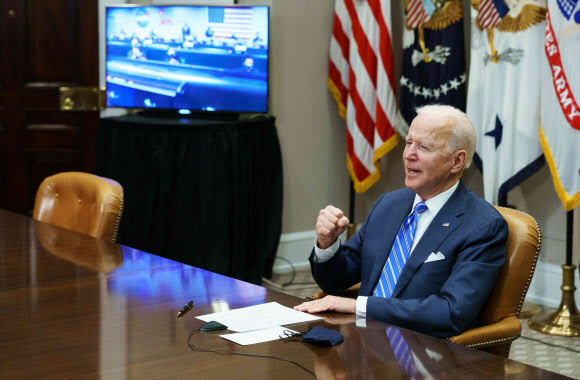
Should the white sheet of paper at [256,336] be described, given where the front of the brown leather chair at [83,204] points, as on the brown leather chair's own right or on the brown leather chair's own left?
on the brown leather chair's own left

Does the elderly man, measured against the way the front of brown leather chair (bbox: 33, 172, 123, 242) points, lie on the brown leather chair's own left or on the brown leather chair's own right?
on the brown leather chair's own left

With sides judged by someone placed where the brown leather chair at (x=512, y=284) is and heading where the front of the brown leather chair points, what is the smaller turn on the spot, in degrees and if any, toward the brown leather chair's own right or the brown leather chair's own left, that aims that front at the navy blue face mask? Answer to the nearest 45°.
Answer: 0° — it already faces it

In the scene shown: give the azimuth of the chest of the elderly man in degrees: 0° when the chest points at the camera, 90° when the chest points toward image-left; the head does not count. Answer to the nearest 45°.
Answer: approximately 45°

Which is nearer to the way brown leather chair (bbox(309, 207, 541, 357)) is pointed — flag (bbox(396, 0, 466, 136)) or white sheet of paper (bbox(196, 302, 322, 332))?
the white sheet of paper

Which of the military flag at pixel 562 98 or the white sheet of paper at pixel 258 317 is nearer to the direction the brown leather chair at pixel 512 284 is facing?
the white sheet of paper
